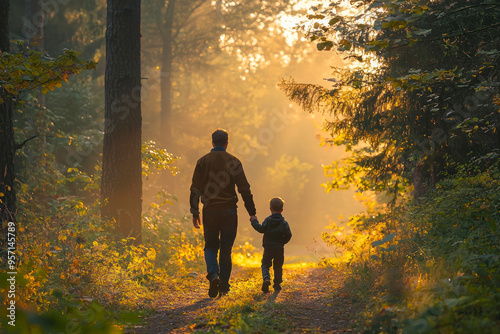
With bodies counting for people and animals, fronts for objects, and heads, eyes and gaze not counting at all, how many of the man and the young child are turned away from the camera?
2

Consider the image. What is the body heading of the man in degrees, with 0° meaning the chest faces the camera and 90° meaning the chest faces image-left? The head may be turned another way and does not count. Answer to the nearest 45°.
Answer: approximately 180°

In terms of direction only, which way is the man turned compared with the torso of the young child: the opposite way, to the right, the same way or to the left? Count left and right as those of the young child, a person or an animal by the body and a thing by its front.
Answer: the same way

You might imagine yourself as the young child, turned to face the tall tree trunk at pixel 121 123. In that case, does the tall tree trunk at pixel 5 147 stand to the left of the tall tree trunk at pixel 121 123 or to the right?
left

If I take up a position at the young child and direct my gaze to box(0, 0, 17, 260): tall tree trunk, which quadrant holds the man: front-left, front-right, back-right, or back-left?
front-left

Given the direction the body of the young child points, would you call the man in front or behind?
behind

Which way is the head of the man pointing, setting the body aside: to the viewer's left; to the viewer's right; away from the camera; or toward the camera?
away from the camera

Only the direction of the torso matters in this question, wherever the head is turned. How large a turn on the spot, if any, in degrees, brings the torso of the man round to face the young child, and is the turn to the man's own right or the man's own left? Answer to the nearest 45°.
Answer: approximately 45° to the man's own right

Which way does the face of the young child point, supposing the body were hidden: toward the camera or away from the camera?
away from the camera

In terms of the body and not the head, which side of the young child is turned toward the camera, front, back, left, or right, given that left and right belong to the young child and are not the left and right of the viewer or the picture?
back

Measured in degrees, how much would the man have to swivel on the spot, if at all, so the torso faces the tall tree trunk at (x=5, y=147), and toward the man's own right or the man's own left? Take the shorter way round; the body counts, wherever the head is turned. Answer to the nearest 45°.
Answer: approximately 90° to the man's own left

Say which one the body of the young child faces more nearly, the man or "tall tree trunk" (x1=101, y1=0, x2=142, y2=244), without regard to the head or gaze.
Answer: the tall tree trunk
